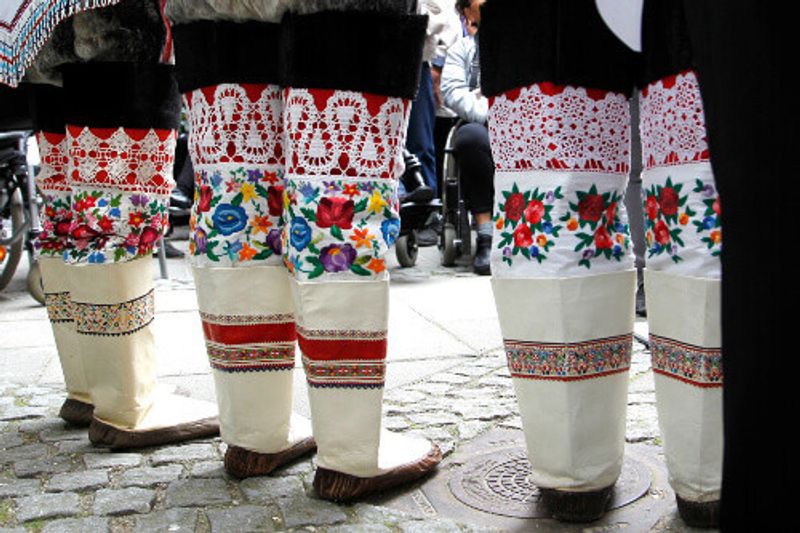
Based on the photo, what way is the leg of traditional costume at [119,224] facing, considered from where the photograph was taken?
facing to the right of the viewer

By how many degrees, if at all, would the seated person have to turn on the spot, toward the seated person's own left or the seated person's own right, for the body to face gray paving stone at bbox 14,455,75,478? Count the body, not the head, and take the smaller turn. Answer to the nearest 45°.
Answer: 0° — they already face it

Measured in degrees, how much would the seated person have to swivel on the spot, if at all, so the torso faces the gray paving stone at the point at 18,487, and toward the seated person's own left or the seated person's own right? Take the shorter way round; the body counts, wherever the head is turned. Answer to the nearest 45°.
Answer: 0° — they already face it

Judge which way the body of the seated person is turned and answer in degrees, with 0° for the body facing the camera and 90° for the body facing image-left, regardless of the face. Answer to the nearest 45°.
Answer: approximately 0°

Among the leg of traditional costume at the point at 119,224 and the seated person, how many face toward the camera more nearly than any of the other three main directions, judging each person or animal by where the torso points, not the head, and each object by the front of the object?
1
